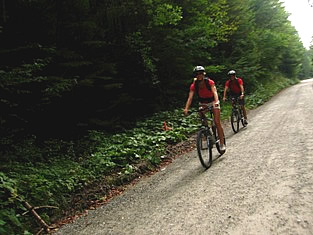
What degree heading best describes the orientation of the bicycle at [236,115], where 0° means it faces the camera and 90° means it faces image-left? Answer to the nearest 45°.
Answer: approximately 45°

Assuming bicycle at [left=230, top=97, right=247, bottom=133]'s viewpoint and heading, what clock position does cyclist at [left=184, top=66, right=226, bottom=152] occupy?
The cyclist is roughly at 11 o'clock from the bicycle.

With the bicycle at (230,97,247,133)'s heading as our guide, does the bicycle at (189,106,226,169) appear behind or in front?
in front
